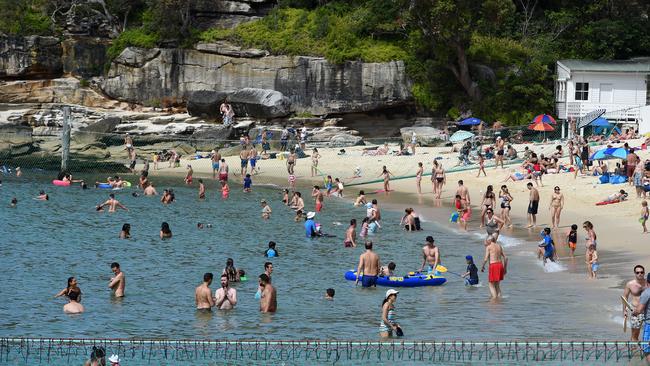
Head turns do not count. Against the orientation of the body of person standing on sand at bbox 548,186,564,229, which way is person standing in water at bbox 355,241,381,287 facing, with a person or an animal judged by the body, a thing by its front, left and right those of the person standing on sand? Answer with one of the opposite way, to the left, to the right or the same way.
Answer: the opposite way

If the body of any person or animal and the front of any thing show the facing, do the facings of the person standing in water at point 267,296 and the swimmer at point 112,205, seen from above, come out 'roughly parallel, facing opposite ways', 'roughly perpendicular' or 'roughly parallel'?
roughly perpendicular

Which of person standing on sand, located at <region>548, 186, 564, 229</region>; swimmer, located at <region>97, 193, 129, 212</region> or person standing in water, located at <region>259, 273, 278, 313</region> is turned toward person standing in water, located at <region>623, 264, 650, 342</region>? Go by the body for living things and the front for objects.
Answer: the person standing on sand

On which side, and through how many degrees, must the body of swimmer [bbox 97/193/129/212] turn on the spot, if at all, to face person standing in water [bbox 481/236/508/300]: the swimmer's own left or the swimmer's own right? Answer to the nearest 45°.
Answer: approximately 135° to the swimmer's own right

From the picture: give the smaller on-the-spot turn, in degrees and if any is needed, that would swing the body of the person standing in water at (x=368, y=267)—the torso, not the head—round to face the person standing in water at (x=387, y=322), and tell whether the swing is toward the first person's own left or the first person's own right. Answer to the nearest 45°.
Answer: approximately 180°

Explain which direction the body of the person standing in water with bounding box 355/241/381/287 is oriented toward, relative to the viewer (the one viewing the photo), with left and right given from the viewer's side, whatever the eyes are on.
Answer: facing away from the viewer
